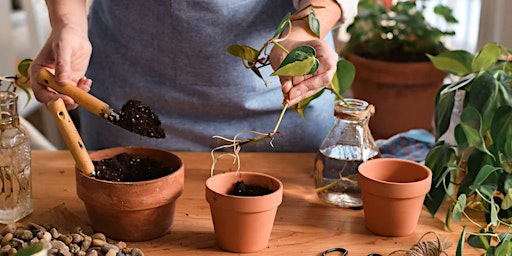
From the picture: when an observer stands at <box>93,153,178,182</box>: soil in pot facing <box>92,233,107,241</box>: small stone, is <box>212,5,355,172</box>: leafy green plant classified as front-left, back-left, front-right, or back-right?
back-left

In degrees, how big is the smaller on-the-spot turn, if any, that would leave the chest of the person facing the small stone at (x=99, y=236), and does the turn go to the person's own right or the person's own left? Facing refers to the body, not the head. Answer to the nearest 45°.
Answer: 0° — they already face it

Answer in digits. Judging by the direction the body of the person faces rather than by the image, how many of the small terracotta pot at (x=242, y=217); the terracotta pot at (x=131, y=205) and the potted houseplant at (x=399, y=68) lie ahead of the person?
2

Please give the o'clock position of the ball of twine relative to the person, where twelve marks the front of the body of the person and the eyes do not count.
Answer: The ball of twine is roughly at 11 o'clock from the person.

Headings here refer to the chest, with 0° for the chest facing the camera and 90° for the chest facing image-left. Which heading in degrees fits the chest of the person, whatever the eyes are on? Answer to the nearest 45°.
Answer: approximately 0°
